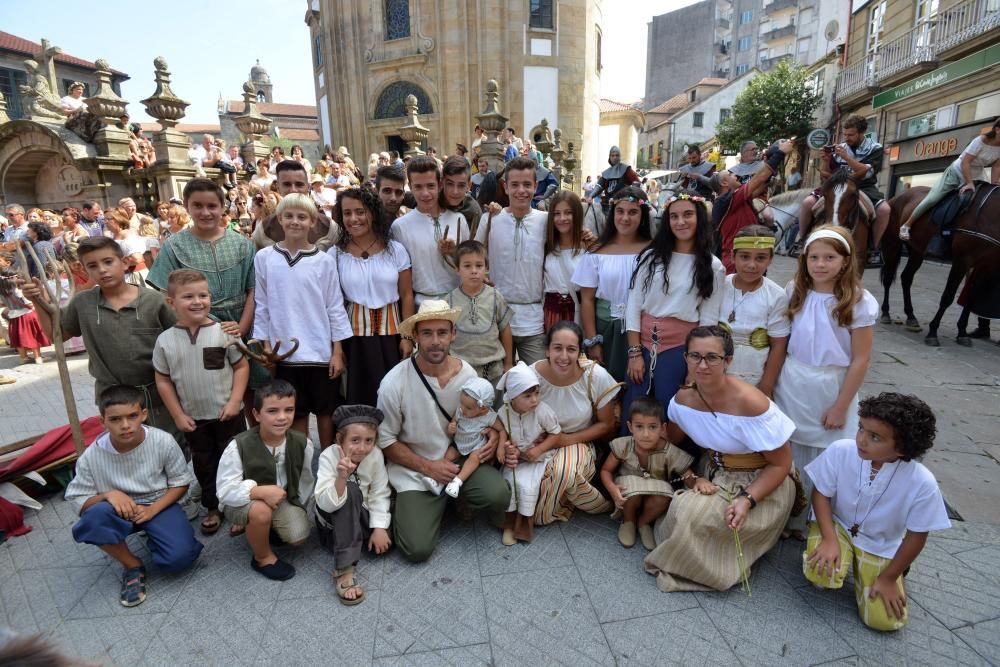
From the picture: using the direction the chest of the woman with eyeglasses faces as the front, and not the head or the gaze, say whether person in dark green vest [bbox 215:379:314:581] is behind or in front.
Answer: in front

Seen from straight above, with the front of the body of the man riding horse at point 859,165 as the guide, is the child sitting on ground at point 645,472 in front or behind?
in front

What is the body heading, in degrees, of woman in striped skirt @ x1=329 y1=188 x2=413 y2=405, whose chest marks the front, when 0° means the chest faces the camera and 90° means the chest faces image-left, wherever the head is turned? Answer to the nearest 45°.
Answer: approximately 0°

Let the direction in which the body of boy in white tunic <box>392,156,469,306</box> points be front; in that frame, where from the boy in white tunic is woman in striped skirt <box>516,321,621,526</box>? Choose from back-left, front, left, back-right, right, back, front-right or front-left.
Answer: front-left

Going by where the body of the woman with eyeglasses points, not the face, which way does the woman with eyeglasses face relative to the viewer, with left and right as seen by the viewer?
facing the viewer and to the left of the viewer

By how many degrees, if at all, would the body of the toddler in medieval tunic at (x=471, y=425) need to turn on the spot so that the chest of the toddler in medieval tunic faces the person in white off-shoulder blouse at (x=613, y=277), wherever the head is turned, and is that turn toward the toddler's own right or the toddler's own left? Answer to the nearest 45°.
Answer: approximately 180°

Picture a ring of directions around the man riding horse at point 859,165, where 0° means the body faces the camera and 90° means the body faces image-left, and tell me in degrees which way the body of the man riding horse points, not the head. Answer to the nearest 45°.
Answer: approximately 45°

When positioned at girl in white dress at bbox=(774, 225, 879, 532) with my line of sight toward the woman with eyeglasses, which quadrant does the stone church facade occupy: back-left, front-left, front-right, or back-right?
back-right

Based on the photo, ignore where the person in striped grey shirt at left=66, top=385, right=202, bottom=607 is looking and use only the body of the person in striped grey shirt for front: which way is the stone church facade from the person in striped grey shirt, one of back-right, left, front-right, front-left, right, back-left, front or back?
back-left

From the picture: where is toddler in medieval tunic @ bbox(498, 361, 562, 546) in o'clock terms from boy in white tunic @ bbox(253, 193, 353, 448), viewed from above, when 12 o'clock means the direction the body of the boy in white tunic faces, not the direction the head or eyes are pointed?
The toddler in medieval tunic is roughly at 10 o'clock from the boy in white tunic.
